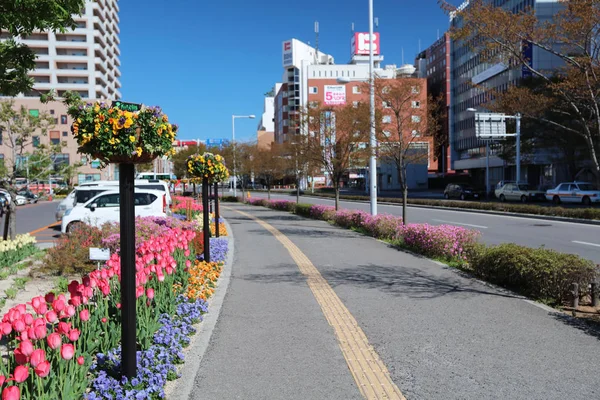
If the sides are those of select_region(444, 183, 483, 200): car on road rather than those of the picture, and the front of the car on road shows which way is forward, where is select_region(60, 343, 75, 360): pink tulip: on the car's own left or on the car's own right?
on the car's own right

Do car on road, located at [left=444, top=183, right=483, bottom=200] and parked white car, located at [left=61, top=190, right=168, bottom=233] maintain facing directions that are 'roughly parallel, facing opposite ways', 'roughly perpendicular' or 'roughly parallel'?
roughly perpendicular

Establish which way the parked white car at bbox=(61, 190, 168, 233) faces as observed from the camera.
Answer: facing to the left of the viewer

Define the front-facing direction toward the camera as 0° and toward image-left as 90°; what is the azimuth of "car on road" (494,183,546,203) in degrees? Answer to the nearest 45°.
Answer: approximately 315°

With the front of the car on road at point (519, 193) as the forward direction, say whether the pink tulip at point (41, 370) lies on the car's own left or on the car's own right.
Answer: on the car's own right

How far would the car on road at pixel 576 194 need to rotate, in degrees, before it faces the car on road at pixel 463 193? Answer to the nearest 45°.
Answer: approximately 180°

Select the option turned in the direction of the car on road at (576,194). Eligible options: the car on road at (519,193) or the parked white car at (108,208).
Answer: the car on road at (519,193)

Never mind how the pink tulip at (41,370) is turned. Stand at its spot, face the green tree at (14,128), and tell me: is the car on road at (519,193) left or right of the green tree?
right
